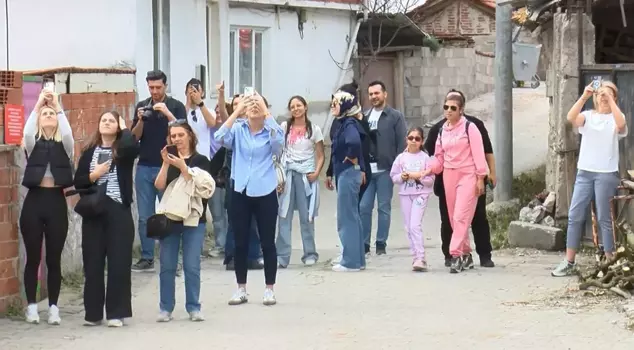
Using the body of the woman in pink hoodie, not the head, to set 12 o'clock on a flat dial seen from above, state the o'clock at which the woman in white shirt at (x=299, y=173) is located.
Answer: The woman in white shirt is roughly at 2 o'clock from the woman in pink hoodie.

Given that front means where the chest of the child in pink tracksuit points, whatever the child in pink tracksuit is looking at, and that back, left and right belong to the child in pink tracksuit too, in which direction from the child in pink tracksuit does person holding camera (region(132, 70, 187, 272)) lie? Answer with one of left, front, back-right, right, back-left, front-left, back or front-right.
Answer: right

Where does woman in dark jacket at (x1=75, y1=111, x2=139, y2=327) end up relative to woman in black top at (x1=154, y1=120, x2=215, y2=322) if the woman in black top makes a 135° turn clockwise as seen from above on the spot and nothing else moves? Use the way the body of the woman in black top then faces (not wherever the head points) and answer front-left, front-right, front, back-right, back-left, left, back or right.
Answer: left

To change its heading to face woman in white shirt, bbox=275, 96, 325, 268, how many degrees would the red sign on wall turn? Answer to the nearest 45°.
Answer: approximately 135° to its left

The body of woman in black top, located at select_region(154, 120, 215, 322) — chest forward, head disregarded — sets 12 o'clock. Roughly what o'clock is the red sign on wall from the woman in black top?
The red sign on wall is roughly at 2 o'clock from the woman in black top.

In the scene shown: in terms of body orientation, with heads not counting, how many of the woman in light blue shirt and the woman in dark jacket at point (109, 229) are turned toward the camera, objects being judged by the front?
2

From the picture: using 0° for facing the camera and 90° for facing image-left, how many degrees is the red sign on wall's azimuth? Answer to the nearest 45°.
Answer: approximately 0°
